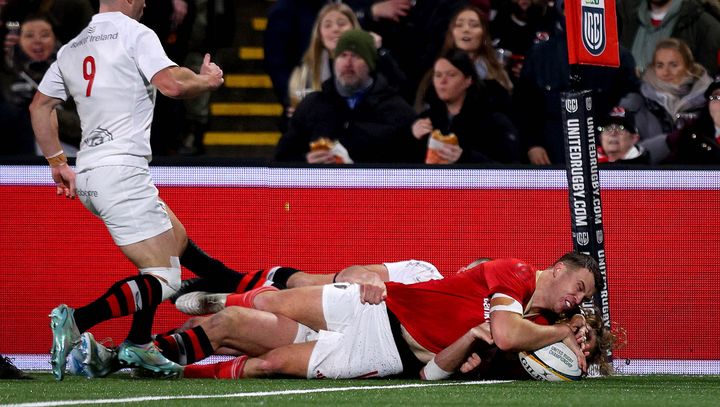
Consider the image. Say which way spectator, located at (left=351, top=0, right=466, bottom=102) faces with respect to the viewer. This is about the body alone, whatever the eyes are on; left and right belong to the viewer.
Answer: facing the viewer

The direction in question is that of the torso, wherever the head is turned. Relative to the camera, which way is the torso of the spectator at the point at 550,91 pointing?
toward the camera

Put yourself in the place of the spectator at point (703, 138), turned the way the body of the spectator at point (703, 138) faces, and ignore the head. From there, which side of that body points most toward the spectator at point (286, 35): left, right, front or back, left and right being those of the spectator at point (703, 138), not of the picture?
right

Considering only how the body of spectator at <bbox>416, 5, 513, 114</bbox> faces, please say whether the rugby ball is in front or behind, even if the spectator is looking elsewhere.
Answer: in front

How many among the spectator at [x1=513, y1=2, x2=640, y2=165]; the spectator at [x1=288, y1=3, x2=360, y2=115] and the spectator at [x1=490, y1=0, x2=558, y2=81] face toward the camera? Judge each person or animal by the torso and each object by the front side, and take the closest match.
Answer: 3

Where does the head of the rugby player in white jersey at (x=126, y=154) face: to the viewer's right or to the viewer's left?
to the viewer's right

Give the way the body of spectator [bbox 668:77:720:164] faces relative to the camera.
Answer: toward the camera

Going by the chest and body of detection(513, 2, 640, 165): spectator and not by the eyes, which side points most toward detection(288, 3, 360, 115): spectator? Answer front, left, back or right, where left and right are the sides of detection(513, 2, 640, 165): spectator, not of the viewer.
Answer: right
